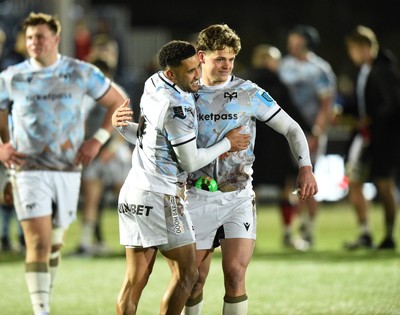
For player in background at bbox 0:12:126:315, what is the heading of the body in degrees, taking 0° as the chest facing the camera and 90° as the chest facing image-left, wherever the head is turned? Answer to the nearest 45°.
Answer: approximately 0°

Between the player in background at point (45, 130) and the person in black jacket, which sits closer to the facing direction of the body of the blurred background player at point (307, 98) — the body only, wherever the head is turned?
the player in background

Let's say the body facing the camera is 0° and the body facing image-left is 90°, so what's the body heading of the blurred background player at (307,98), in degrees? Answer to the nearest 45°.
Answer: approximately 45°

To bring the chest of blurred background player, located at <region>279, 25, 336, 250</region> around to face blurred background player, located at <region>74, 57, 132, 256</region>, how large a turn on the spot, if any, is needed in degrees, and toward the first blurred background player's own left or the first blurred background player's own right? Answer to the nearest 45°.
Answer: approximately 45° to the first blurred background player's own right

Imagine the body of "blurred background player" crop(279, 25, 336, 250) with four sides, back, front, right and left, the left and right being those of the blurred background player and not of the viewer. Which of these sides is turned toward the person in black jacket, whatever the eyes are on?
left

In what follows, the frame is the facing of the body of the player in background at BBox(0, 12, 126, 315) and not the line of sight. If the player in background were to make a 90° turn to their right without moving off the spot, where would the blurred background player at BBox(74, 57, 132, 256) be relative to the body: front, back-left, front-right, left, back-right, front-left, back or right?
right
